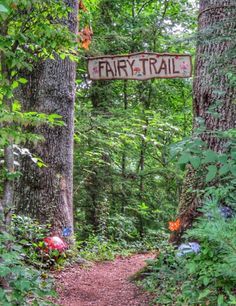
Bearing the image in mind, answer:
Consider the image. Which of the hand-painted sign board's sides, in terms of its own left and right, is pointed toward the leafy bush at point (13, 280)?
front

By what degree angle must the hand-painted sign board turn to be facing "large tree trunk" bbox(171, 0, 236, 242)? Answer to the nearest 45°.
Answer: approximately 45° to its left

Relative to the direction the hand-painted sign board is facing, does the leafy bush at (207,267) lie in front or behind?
in front

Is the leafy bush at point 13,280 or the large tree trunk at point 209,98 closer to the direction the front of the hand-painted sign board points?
the leafy bush

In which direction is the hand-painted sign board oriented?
toward the camera

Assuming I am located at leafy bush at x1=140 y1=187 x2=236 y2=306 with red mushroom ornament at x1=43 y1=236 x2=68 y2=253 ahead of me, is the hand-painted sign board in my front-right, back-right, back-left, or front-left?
front-right
